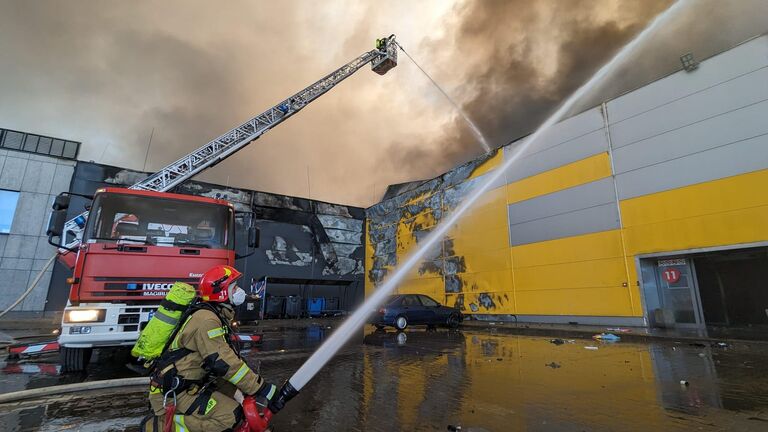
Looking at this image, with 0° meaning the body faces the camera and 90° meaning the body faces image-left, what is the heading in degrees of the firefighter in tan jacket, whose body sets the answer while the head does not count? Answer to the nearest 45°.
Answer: approximately 270°

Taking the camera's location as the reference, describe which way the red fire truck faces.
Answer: facing the viewer

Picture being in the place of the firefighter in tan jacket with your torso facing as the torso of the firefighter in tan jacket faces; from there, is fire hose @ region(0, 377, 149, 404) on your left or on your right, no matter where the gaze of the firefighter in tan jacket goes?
on your left

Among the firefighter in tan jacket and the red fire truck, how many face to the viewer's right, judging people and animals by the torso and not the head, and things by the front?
1

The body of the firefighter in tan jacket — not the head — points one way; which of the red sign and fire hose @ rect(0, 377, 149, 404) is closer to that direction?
the red sign

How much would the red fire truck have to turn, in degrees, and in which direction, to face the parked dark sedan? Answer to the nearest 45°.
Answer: approximately 135° to its left

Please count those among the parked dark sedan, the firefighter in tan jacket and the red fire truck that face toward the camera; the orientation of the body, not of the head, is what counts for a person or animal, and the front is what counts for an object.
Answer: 1

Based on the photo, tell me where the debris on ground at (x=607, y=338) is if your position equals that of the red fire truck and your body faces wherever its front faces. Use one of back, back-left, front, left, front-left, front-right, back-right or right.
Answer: left

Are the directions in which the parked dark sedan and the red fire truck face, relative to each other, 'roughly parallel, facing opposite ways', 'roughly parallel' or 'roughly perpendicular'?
roughly perpendicular
